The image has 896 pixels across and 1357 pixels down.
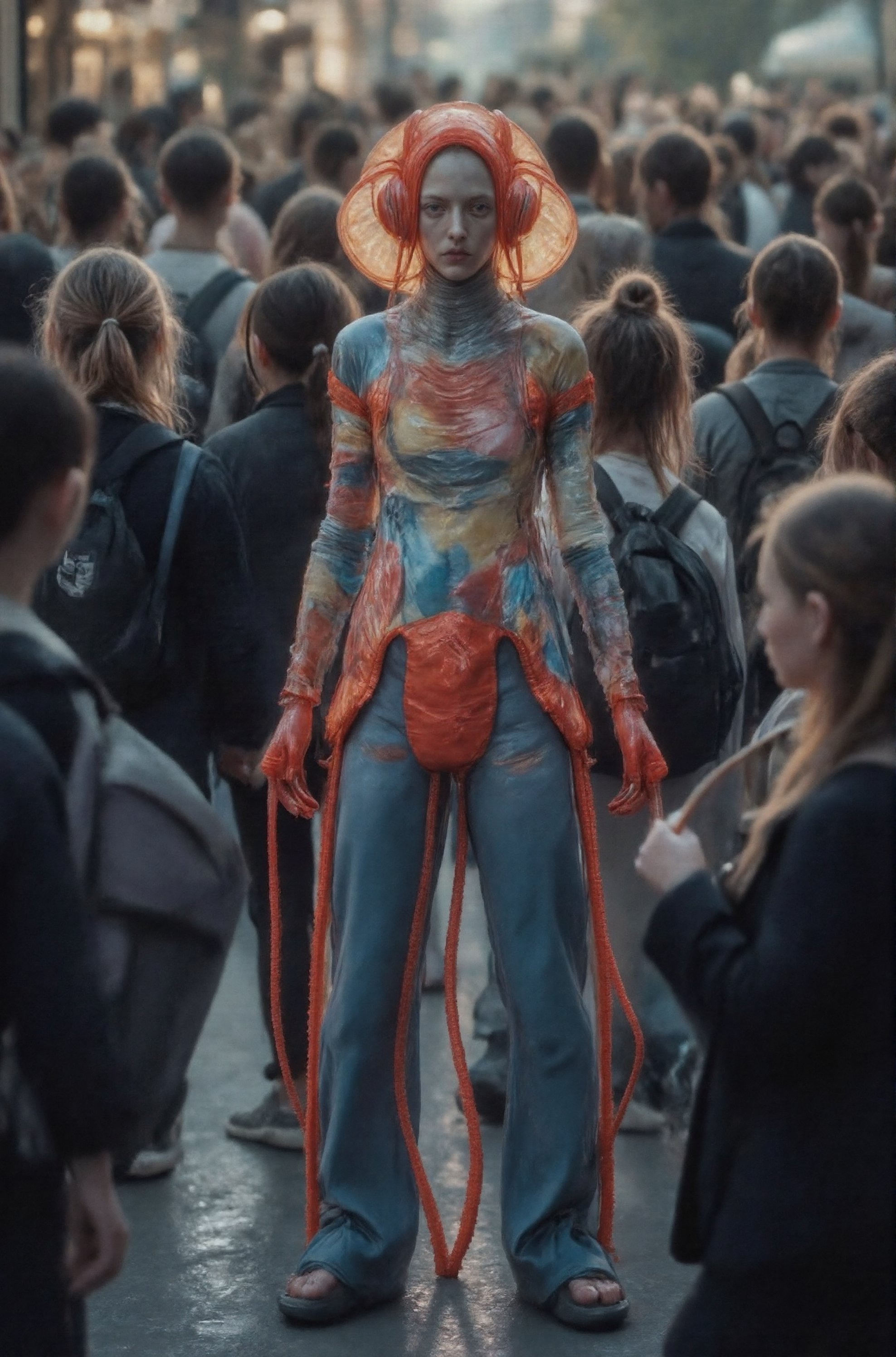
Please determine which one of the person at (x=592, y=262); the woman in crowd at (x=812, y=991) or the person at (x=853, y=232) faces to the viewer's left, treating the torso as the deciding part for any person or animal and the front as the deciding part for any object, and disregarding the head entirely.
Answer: the woman in crowd

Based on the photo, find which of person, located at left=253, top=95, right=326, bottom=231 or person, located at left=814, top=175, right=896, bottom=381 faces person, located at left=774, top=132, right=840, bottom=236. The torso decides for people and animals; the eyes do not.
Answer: person, located at left=814, top=175, right=896, bottom=381

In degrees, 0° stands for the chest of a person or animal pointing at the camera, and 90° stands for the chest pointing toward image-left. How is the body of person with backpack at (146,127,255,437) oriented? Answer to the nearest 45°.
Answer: approximately 180°

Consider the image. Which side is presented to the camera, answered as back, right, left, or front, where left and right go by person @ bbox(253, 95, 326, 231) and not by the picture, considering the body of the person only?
back

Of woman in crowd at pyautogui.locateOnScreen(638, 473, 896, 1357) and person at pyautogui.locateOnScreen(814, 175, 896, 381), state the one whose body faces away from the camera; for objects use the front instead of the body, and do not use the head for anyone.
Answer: the person

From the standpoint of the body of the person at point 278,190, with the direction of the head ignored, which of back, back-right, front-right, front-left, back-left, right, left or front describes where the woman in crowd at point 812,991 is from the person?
back

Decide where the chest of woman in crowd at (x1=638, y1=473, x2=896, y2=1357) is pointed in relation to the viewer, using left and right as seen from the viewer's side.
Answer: facing to the left of the viewer

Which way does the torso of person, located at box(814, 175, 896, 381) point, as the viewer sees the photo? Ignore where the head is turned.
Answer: away from the camera

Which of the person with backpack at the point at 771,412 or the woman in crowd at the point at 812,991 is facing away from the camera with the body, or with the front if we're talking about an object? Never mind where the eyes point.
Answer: the person with backpack

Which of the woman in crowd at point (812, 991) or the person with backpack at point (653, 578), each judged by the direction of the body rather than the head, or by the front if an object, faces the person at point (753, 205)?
the person with backpack

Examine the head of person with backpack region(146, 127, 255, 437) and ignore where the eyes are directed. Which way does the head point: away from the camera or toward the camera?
away from the camera

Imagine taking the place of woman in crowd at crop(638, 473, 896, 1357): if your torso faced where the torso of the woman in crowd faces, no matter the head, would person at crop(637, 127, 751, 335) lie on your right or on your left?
on your right
